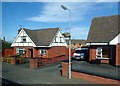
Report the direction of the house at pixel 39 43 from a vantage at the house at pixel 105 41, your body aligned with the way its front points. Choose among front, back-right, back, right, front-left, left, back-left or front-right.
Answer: right

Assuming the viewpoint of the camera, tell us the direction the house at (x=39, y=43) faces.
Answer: facing the viewer and to the left of the viewer

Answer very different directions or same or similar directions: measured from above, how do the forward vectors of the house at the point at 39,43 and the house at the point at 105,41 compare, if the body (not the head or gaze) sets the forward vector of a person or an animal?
same or similar directions

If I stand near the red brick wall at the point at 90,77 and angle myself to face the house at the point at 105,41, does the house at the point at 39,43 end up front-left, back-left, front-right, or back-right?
front-left

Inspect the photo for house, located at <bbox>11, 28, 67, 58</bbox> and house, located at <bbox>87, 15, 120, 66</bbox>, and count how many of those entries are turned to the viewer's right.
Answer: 0

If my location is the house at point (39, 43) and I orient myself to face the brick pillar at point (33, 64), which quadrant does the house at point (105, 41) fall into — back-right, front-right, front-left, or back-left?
front-left

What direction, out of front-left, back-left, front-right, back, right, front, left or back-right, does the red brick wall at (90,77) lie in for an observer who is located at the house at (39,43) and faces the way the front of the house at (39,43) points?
front-left

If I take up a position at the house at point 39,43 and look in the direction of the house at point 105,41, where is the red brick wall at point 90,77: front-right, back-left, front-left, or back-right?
front-right

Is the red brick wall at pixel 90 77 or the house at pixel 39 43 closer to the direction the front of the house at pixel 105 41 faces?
the red brick wall

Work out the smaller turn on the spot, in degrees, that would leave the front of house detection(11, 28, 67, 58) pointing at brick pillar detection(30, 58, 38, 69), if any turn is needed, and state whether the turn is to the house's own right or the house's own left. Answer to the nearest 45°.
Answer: approximately 45° to the house's own left

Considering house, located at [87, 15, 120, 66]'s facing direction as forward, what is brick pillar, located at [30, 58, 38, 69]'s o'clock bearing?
The brick pillar is roughly at 1 o'clock from the house.
